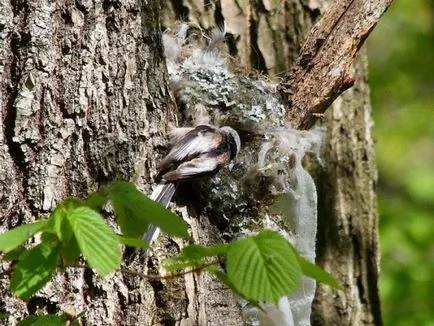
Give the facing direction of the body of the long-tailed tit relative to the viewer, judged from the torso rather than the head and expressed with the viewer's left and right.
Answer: facing away from the viewer and to the right of the viewer

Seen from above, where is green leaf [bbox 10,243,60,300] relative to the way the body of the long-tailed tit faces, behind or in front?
behind

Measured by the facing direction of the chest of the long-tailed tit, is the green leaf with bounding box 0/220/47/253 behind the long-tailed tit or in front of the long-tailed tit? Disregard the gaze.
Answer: behind
